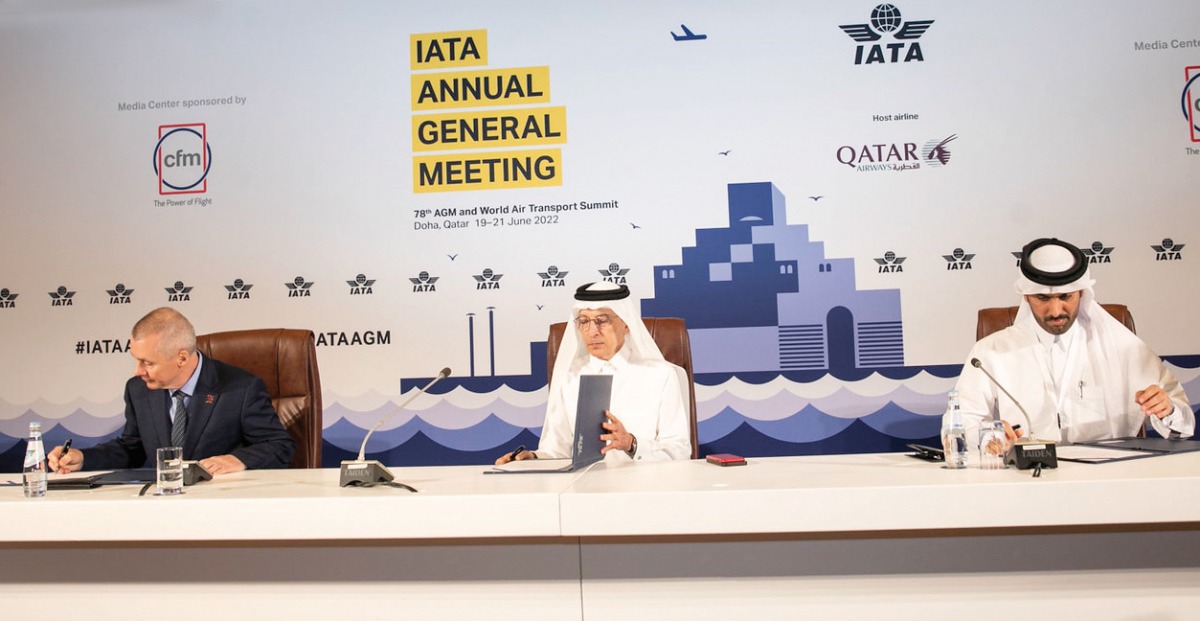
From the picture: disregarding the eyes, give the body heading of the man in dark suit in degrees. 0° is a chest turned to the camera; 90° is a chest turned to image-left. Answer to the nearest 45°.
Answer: approximately 45°

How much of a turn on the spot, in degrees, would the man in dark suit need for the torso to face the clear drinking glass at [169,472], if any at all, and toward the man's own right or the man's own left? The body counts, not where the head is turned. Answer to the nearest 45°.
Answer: approximately 45° to the man's own left

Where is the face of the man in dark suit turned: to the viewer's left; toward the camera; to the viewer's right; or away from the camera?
to the viewer's left

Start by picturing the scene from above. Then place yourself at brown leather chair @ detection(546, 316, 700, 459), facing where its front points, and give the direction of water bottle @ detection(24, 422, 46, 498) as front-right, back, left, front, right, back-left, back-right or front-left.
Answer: front-right

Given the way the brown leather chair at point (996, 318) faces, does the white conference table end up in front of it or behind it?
in front

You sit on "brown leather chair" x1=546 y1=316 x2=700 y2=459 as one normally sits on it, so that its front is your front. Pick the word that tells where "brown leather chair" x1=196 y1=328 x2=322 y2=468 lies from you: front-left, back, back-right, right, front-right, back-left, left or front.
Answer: right

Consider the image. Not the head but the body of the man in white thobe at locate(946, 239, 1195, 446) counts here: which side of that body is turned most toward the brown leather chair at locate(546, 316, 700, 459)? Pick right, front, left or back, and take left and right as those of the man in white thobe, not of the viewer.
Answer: right

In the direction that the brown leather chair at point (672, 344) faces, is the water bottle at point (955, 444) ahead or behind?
ahead

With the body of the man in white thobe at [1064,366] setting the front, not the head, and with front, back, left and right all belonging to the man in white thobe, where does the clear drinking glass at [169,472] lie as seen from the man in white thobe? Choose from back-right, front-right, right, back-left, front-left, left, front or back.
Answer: front-right
